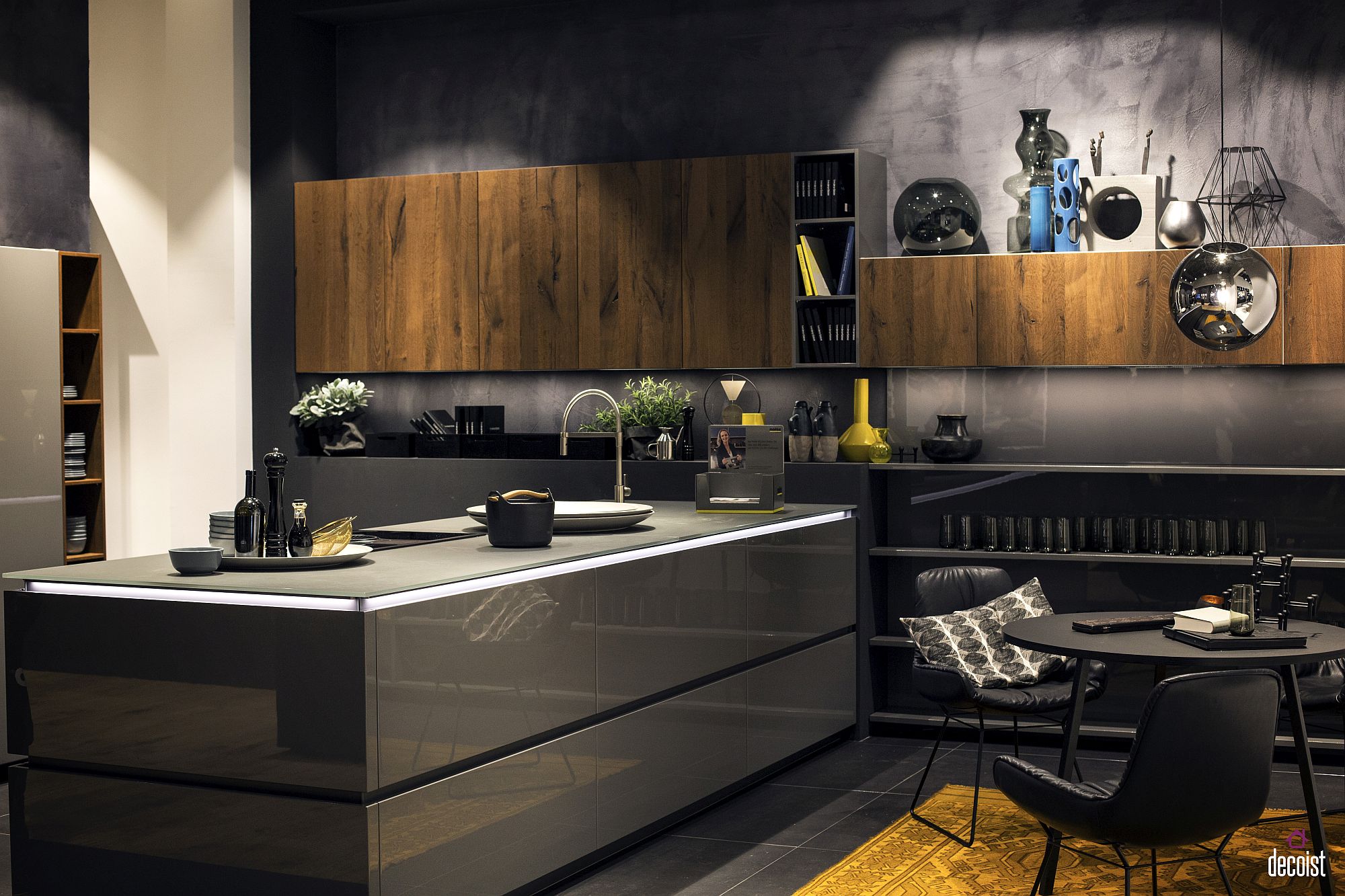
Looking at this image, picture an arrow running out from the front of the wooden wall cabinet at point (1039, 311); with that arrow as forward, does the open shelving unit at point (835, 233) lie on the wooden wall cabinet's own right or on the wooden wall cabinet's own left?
on the wooden wall cabinet's own right

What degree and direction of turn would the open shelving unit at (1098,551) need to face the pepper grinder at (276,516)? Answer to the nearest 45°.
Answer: approximately 45° to its right

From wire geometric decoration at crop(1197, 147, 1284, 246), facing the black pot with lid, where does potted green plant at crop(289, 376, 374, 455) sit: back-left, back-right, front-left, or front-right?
front-right

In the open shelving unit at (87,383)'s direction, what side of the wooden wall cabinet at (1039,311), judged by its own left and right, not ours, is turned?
right

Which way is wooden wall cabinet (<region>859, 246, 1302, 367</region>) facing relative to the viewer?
toward the camera

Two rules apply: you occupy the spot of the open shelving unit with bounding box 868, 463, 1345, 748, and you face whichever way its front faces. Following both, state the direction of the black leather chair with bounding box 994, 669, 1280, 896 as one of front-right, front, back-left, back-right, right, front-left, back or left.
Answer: front

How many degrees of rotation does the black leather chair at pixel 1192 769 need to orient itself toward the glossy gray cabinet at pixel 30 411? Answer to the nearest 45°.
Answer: approximately 45° to its left

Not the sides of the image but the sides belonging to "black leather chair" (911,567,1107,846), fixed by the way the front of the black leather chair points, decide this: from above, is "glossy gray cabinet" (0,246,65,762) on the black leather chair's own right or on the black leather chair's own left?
on the black leather chair's own right

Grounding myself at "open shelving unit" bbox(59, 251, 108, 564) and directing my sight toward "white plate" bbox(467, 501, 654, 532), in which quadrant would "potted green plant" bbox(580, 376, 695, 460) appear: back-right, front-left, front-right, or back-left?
front-left

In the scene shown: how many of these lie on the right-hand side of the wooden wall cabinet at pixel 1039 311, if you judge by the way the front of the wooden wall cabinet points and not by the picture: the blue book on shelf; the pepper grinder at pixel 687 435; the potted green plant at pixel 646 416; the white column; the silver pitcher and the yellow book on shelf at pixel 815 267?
6

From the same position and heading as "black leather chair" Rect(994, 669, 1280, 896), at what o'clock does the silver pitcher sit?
The silver pitcher is roughly at 12 o'clock from the black leather chair.

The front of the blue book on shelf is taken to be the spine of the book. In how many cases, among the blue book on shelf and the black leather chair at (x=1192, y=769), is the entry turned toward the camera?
1

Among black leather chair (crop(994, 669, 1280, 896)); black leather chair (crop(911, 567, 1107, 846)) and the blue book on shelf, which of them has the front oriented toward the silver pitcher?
black leather chair (crop(994, 669, 1280, 896))

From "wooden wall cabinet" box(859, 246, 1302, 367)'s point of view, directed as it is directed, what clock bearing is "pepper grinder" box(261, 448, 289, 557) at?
The pepper grinder is roughly at 1 o'clock from the wooden wall cabinet.

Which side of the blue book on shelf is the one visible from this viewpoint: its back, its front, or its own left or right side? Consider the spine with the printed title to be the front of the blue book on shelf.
front

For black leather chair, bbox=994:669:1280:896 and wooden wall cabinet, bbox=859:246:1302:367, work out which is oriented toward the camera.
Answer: the wooden wall cabinet

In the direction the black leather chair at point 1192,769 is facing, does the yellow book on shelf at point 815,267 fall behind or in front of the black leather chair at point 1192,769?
in front

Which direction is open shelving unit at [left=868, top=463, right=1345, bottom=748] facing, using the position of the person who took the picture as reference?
facing the viewer

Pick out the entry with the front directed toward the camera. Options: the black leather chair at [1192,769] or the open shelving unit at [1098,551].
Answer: the open shelving unit
